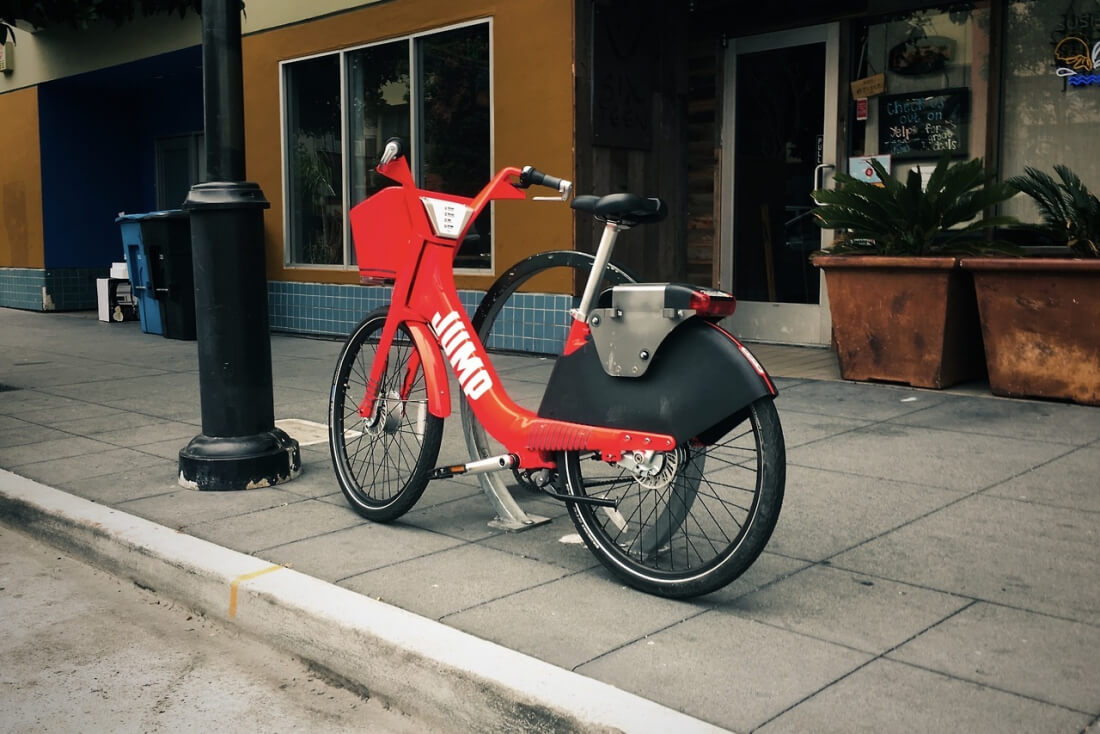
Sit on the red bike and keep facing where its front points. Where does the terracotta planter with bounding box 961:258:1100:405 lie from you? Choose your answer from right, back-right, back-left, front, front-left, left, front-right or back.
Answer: right

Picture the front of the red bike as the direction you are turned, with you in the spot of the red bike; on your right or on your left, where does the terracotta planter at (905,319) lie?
on your right

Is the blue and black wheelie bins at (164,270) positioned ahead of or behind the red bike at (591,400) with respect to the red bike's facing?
ahead

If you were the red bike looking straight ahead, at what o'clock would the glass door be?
The glass door is roughly at 2 o'clock from the red bike.

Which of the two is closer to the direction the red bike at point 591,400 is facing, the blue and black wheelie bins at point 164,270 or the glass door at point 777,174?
the blue and black wheelie bins

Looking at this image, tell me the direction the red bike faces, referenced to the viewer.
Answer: facing away from the viewer and to the left of the viewer
